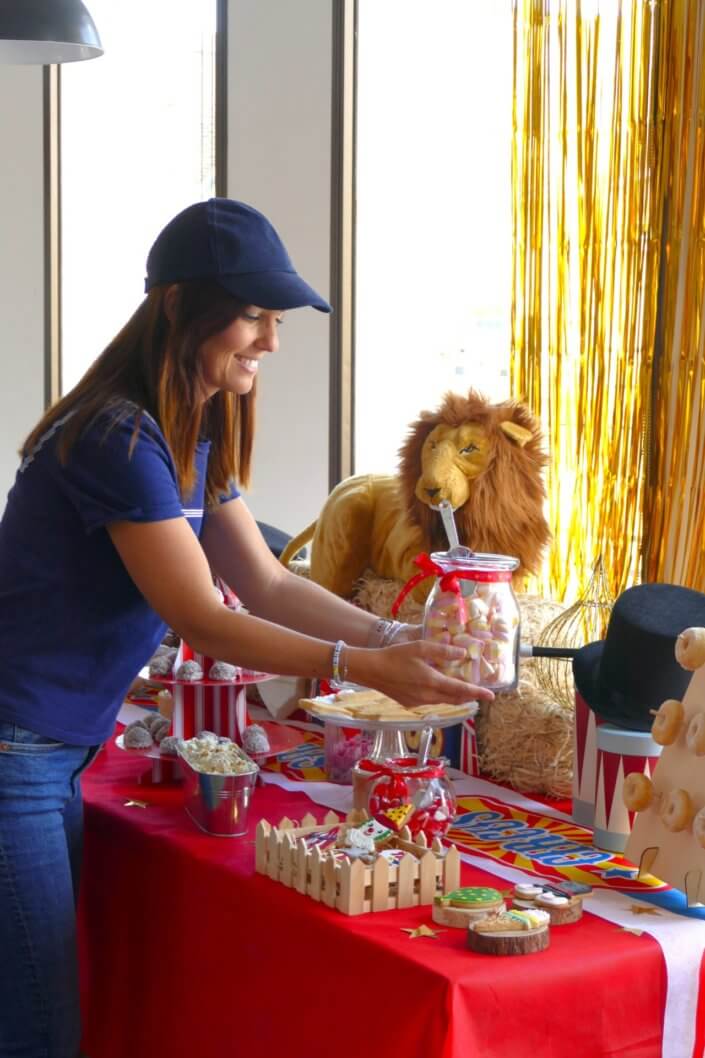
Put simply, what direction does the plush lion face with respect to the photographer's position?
facing the viewer and to the right of the viewer

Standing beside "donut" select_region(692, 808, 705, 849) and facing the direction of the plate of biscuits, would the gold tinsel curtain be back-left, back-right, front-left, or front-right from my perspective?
front-right

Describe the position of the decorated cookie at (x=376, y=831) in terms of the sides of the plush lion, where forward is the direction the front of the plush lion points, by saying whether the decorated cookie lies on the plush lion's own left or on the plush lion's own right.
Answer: on the plush lion's own right

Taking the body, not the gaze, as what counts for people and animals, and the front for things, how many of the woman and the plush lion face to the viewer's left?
0

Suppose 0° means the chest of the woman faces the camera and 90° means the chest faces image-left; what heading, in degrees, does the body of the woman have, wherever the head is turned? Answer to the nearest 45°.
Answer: approximately 270°

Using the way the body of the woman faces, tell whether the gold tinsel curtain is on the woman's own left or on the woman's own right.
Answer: on the woman's own left

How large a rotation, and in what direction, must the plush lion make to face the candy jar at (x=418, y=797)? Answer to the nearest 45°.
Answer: approximately 45° to its right
